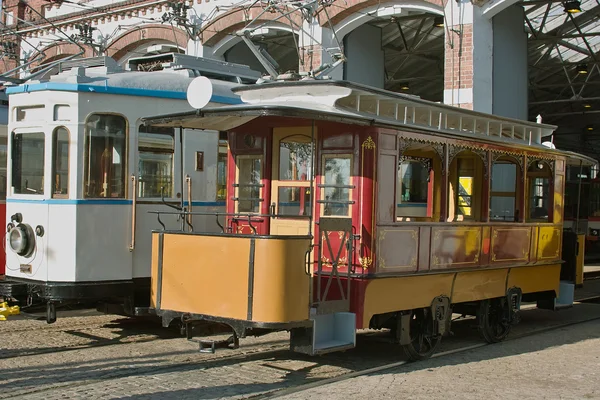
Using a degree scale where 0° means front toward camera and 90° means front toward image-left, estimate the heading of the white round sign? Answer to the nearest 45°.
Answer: approximately 45°
